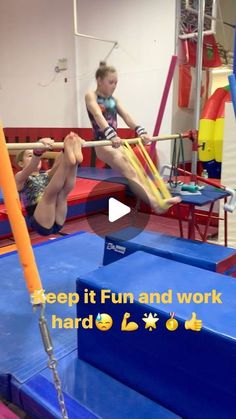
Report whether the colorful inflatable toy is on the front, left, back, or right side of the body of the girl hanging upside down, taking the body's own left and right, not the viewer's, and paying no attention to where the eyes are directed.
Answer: left

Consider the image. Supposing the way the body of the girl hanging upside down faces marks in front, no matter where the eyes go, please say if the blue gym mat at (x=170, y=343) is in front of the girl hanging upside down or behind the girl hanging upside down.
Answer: in front

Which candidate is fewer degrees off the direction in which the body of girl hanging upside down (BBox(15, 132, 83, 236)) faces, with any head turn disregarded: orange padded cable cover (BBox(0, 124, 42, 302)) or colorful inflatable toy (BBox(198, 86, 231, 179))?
the orange padded cable cover

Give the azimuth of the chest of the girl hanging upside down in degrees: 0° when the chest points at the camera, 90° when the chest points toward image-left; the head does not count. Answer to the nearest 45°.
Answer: approximately 315°

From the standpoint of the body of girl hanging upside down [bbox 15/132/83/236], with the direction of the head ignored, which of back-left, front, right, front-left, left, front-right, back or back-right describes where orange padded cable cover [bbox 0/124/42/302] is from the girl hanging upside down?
front-right

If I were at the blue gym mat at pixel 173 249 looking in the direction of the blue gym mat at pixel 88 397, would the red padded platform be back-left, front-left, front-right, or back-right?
back-right

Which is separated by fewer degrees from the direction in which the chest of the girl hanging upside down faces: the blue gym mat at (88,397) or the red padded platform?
the blue gym mat

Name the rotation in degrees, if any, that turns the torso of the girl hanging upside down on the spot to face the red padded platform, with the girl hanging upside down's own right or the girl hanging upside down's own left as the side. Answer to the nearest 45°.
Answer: approximately 135° to the girl hanging upside down's own left

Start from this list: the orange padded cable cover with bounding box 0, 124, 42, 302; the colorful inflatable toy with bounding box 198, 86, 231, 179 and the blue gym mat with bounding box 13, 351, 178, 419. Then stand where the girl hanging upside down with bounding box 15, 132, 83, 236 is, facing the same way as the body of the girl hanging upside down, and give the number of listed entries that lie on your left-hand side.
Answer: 1
